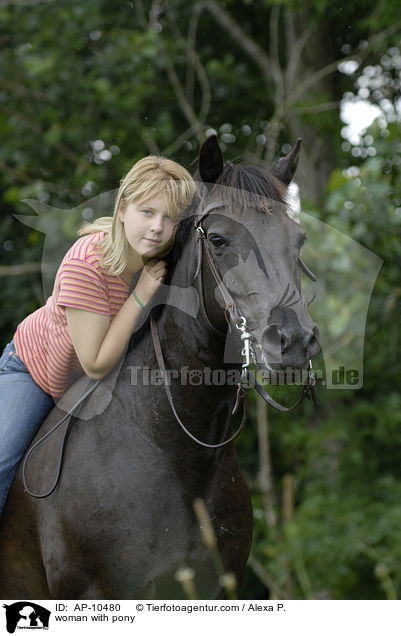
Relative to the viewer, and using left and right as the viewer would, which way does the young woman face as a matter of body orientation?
facing the viewer and to the right of the viewer
